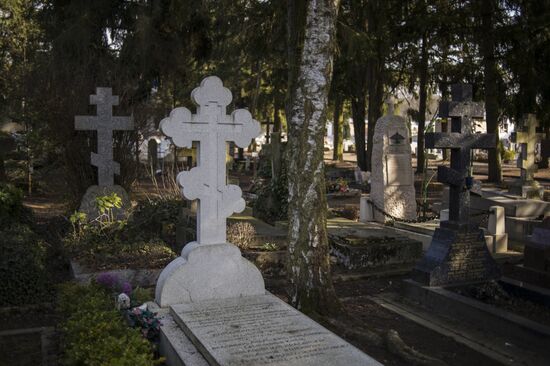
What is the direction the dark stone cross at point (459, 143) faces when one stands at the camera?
facing the viewer and to the right of the viewer

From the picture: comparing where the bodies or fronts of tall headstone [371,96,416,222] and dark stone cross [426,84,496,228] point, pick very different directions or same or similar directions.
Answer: same or similar directions

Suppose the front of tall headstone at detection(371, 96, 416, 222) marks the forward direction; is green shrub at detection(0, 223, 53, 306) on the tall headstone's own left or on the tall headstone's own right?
on the tall headstone's own right

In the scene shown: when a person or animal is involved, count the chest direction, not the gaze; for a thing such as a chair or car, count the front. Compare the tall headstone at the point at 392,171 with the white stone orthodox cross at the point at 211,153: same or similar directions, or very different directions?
same or similar directions

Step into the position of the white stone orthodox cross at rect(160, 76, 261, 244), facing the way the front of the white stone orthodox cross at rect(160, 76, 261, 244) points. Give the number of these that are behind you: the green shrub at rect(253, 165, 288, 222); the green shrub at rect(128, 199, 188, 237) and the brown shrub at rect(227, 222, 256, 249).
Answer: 3

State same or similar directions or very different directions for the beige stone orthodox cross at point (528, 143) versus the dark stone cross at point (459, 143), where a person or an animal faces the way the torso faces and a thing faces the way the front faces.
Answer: same or similar directions

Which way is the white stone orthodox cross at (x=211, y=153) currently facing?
toward the camera

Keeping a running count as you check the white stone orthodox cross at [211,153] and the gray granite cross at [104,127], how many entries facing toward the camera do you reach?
2

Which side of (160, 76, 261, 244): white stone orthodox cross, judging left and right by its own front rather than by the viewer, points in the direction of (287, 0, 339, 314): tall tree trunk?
left

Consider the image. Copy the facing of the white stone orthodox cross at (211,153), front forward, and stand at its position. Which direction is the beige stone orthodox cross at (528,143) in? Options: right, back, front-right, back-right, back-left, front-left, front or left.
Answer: back-left

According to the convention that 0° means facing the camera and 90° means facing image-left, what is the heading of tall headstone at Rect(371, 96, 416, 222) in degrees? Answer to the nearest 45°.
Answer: approximately 315°

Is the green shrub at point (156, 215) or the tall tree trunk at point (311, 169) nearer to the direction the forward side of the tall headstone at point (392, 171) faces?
the tall tree trunk

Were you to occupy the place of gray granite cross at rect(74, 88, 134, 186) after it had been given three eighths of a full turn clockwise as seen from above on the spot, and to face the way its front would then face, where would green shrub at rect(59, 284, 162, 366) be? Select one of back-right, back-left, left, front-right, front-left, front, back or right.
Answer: back-left

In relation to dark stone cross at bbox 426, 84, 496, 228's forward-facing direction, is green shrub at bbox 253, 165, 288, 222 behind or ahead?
behind

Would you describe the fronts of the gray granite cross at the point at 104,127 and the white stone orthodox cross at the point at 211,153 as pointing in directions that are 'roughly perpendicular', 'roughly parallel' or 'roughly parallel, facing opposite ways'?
roughly parallel

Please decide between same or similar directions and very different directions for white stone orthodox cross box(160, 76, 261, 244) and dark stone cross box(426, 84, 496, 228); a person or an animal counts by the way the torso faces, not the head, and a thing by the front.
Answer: same or similar directions

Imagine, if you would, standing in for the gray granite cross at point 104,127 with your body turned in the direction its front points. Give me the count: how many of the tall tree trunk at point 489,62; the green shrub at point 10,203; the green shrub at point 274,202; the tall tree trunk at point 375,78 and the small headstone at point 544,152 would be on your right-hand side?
1

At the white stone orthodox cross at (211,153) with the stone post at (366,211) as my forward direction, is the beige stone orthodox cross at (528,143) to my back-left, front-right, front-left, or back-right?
front-right

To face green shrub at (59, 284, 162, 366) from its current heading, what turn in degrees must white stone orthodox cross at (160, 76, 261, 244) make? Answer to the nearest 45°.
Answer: approximately 45° to its right

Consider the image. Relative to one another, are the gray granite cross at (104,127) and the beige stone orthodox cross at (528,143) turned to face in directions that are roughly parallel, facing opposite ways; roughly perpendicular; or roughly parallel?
roughly parallel

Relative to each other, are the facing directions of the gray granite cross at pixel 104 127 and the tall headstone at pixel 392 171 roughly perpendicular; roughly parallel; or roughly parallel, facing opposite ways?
roughly parallel
